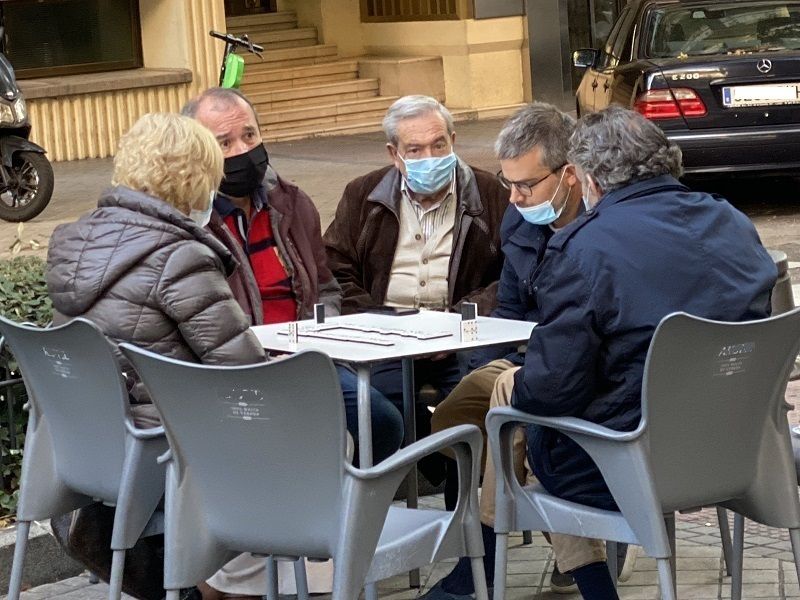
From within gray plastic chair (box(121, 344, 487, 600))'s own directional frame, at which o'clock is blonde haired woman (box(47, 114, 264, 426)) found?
The blonde haired woman is roughly at 10 o'clock from the gray plastic chair.

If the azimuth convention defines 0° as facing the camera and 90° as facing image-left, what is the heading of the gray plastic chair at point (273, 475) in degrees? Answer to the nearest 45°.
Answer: approximately 225°

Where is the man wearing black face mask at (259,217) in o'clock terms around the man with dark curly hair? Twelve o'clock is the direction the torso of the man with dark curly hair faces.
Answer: The man wearing black face mask is roughly at 12 o'clock from the man with dark curly hair.

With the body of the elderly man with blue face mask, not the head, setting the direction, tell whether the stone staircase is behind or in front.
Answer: behind

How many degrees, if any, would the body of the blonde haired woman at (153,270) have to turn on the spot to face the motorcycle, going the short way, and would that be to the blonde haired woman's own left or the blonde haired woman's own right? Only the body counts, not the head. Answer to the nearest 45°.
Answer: approximately 45° to the blonde haired woman's own left

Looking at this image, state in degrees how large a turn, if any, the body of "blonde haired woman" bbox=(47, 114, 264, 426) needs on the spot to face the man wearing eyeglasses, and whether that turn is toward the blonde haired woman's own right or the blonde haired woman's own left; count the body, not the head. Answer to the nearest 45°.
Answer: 0° — they already face them

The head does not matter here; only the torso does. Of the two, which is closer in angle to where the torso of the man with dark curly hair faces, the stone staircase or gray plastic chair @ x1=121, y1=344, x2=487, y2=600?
the stone staircase

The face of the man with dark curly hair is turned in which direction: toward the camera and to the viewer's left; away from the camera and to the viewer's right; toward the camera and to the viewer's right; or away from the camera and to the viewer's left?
away from the camera and to the viewer's left

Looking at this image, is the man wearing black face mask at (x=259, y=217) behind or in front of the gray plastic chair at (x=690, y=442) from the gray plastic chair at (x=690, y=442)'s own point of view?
in front

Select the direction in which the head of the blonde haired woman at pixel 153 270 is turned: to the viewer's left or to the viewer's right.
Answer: to the viewer's right

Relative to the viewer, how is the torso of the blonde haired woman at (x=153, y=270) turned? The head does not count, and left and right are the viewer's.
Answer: facing away from the viewer and to the right of the viewer

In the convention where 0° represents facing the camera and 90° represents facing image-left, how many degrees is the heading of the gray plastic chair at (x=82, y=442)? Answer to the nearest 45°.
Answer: approximately 225°
